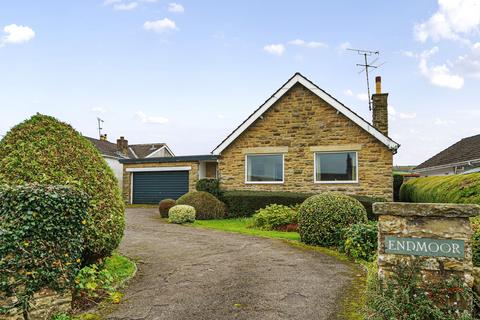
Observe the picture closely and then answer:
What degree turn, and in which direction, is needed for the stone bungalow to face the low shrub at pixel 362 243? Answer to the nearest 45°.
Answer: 0° — it already faces it

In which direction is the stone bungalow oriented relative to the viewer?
toward the camera

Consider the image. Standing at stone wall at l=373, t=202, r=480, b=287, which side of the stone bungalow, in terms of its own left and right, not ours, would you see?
front

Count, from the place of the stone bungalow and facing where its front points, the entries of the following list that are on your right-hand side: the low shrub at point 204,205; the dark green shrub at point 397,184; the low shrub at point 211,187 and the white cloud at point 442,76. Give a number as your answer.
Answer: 2

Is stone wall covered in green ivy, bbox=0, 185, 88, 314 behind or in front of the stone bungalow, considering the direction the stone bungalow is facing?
in front

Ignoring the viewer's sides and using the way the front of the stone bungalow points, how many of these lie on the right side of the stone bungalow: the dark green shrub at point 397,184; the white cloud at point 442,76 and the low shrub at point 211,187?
1

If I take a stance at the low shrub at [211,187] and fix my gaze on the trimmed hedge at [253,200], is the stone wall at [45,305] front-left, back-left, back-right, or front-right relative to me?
front-right

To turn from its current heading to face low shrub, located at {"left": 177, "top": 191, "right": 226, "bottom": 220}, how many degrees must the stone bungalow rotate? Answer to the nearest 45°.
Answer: approximately 90° to its right

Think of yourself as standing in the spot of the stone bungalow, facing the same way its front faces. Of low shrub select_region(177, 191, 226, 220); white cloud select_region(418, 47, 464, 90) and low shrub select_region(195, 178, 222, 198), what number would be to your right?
2

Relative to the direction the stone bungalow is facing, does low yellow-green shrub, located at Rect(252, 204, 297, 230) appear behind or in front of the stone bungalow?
in front
